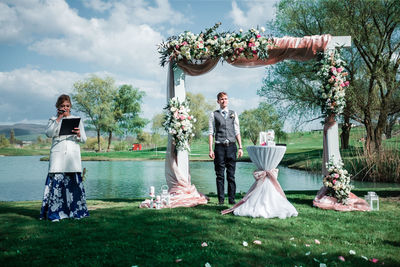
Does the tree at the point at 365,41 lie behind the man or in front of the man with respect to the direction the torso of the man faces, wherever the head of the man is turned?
behind

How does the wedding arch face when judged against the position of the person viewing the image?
facing the viewer

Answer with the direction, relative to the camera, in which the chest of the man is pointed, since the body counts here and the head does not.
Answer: toward the camera

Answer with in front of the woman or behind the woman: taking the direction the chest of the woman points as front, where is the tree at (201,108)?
behind

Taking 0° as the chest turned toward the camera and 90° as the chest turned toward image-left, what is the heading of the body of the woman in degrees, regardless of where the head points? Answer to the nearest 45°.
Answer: approximately 0°

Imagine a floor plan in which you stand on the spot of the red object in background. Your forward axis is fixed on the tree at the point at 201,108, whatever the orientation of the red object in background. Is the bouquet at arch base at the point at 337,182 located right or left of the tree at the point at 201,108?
right

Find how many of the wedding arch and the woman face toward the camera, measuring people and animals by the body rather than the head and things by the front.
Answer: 2

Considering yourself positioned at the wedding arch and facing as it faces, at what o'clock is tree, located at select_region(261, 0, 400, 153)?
The tree is roughly at 7 o'clock from the wedding arch.

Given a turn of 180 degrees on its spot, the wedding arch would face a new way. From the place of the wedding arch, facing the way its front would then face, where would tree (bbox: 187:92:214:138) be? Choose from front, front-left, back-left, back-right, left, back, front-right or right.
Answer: front

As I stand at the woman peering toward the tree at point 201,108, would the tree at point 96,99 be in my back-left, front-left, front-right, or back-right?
front-left

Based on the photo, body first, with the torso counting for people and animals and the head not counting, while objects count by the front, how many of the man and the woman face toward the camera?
2

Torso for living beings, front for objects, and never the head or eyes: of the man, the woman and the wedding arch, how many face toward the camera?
3
